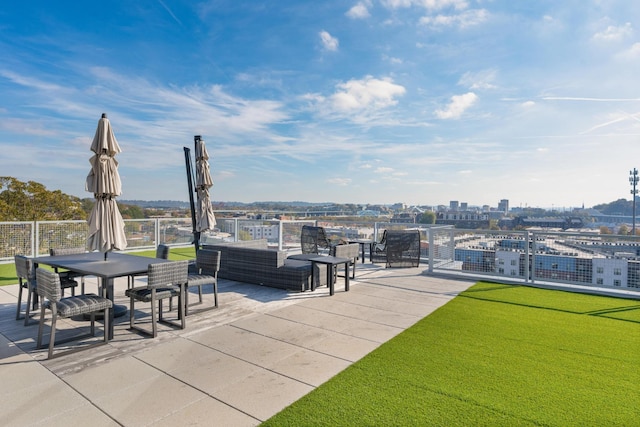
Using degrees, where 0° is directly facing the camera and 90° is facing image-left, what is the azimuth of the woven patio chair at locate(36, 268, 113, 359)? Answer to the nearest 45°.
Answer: approximately 225°

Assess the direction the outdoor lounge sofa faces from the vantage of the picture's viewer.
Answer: facing away from the viewer and to the right of the viewer

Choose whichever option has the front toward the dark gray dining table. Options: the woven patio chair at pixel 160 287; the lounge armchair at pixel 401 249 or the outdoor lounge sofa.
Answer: the woven patio chair

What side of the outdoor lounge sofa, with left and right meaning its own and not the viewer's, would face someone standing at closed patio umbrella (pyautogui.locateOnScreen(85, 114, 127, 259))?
back

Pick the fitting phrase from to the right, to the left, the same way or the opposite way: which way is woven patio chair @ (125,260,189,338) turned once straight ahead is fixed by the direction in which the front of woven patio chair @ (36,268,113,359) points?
to the left

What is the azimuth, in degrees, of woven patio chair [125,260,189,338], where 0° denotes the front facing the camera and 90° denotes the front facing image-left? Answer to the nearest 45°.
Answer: approximately 135°

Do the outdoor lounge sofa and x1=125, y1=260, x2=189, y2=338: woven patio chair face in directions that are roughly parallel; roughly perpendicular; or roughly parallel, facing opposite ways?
roughly perpendicular

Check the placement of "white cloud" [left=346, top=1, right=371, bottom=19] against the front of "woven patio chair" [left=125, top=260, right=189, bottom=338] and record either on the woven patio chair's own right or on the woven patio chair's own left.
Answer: on the woven patio chair's own right

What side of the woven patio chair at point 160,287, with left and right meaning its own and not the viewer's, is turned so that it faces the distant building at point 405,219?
right
